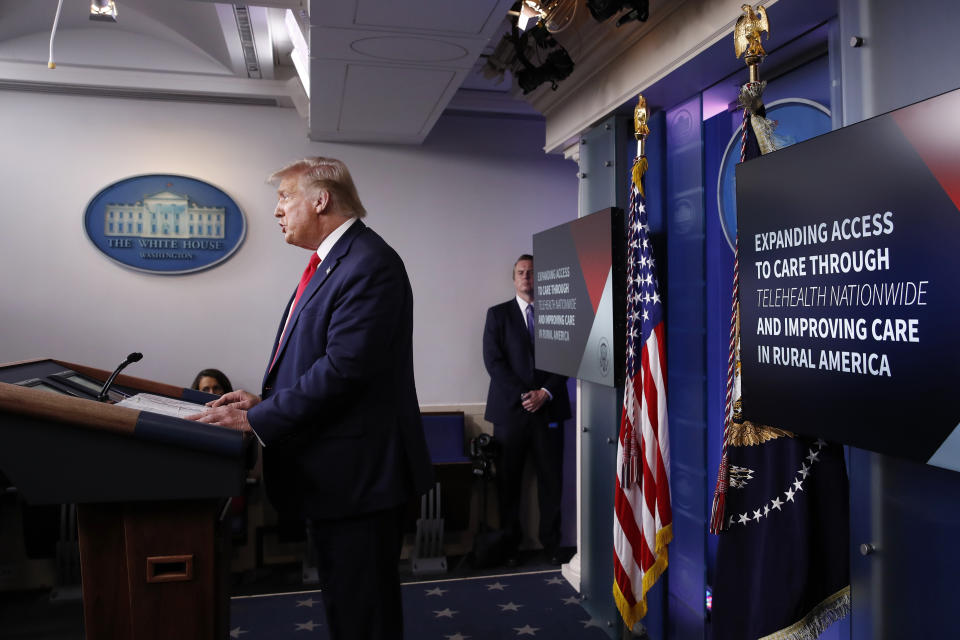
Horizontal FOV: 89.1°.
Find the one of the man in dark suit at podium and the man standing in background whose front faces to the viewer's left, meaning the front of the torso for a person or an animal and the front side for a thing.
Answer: the man in dark suit at podium

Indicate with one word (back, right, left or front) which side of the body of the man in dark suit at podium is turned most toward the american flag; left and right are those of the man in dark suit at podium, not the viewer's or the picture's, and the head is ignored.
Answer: back

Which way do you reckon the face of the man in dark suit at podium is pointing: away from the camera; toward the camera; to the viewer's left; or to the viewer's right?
to the viewer's left

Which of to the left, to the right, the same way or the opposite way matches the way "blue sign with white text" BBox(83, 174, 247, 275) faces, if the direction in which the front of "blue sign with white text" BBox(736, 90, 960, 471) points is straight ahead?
to the left

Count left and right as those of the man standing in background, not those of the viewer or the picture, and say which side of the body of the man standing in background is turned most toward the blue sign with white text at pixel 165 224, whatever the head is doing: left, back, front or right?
right

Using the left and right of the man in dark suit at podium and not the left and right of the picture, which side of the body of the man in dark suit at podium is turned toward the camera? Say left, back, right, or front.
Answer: left

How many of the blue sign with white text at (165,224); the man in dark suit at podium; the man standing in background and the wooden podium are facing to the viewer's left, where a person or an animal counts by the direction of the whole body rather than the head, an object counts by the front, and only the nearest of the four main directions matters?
2

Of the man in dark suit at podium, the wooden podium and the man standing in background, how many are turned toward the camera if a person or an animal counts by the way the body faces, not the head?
1

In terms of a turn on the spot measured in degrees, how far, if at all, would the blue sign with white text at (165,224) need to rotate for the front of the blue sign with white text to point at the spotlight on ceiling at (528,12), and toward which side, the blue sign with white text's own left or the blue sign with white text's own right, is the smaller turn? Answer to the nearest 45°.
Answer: approximately 45° to the blue sign with white text's own left

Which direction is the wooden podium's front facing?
to the viewer's left
